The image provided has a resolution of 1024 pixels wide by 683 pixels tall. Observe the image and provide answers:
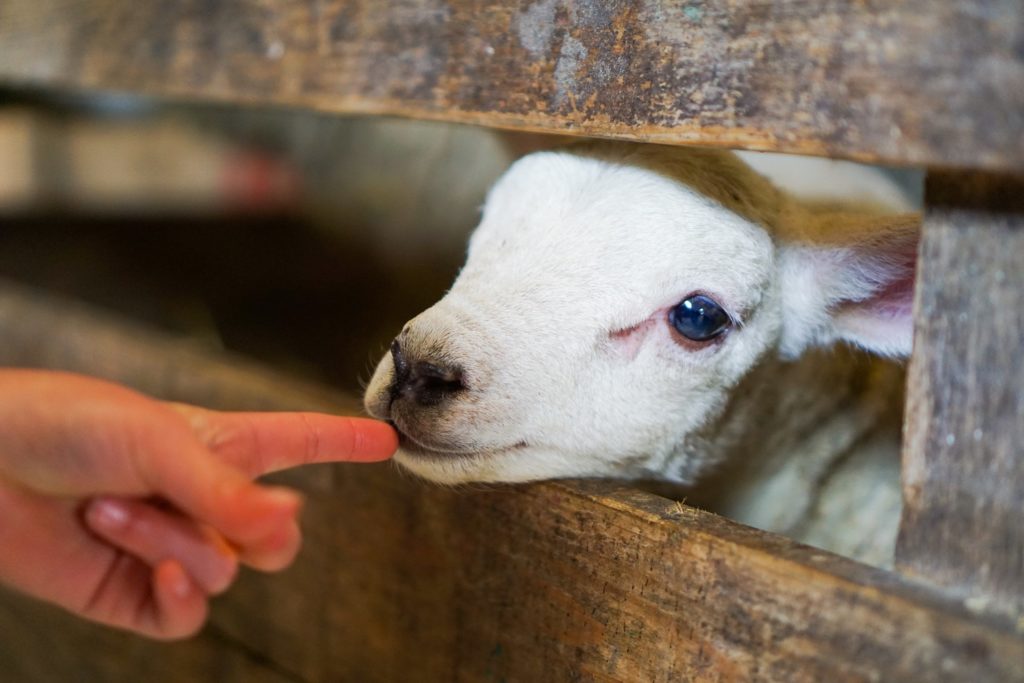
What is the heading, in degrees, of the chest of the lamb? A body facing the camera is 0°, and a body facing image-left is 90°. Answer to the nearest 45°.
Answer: approximately 45°

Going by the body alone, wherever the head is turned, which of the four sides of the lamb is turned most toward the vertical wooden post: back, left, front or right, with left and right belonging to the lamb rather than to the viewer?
left
